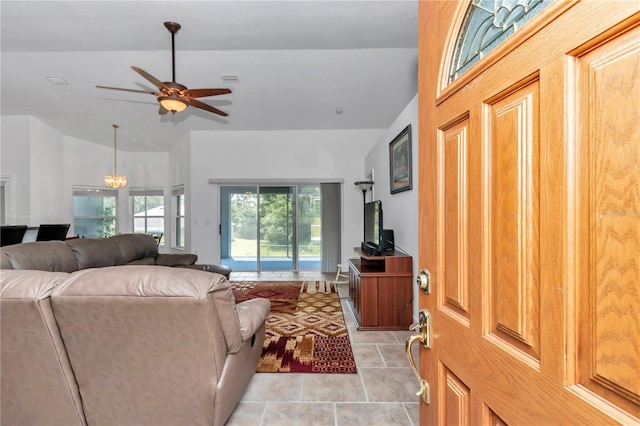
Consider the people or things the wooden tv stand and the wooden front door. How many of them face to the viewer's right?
0

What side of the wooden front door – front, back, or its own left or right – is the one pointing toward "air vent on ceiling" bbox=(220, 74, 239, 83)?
right

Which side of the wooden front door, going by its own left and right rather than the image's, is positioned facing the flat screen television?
right

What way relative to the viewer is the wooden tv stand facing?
to the viewer's left

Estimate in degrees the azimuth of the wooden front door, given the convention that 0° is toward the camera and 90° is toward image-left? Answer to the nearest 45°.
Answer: approximately 45°

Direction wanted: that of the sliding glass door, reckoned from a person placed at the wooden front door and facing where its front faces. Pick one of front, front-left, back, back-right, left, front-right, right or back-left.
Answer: right

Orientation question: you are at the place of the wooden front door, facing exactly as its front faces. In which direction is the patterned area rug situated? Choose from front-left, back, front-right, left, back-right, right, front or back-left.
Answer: right

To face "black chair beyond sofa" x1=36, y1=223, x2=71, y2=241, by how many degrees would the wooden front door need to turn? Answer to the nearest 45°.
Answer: approximately 45° to its right
